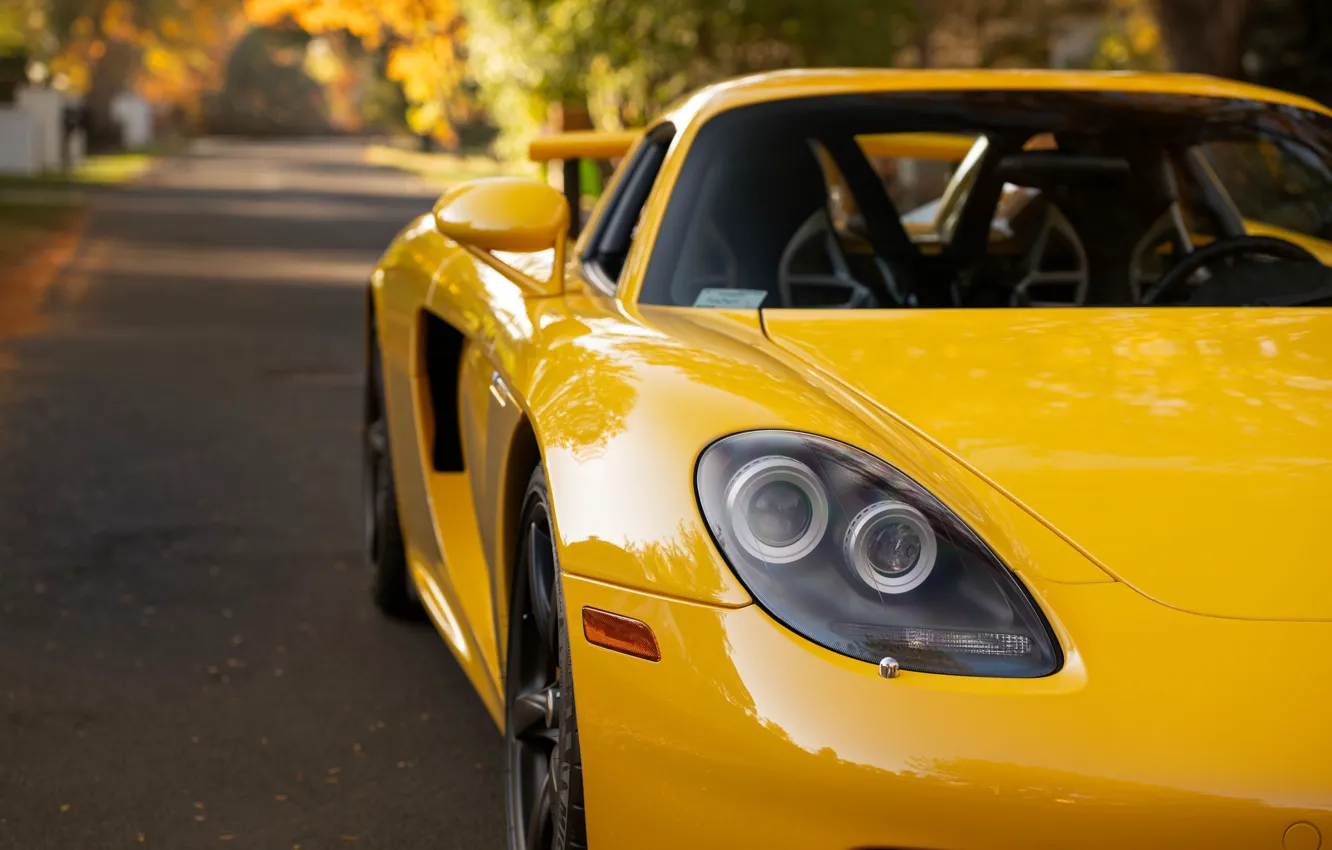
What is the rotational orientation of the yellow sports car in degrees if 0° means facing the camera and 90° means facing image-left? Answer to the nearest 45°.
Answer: approximately 0°

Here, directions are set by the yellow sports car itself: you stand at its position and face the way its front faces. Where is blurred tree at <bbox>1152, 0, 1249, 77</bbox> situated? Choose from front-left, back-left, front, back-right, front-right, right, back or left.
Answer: back

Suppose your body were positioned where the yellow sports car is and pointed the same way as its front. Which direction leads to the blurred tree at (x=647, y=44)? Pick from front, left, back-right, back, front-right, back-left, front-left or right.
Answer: back

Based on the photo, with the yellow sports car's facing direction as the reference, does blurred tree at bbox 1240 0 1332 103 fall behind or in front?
behind
